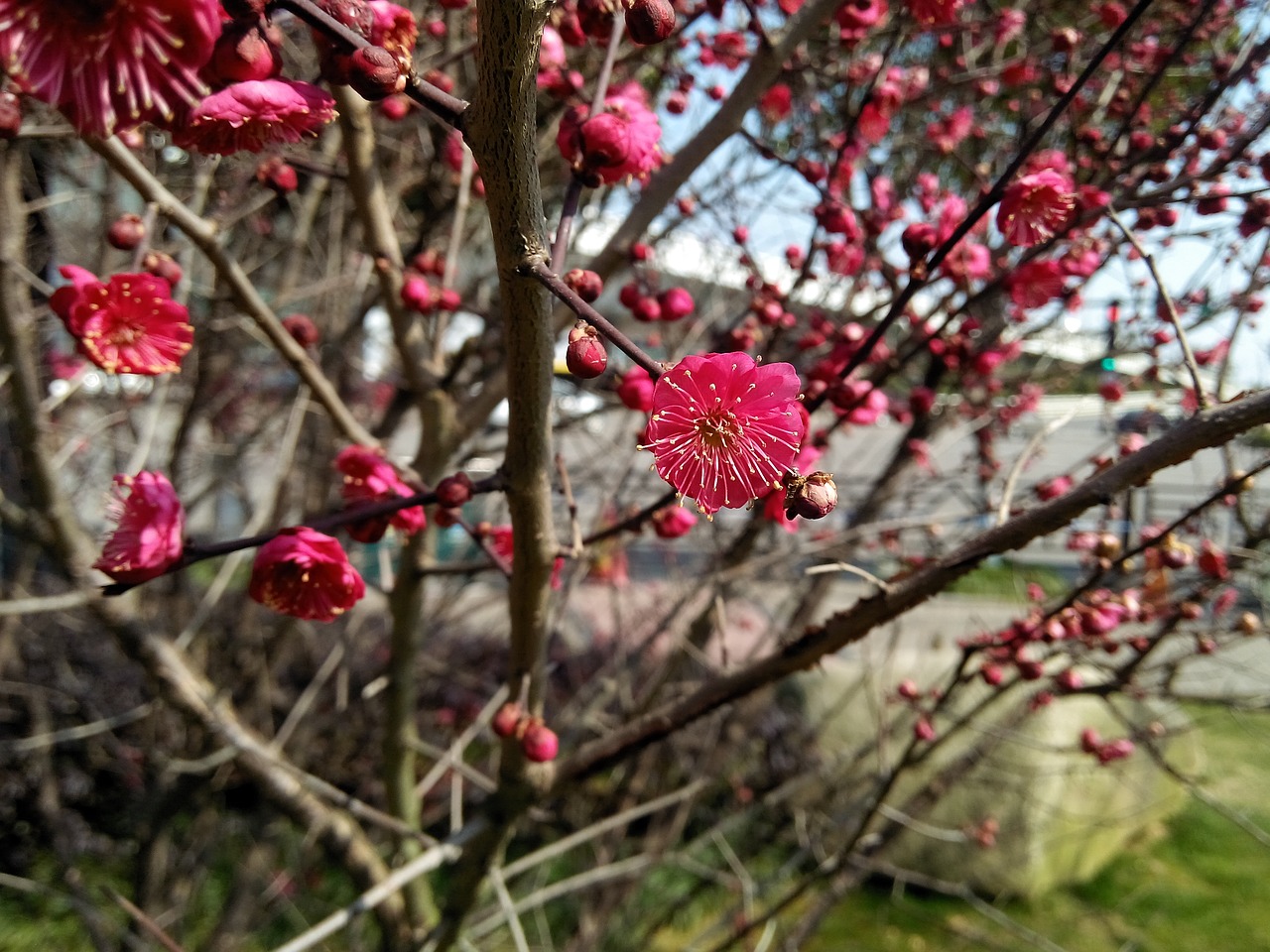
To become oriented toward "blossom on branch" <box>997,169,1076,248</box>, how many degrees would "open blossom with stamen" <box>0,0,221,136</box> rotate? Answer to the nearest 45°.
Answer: approximately 90° to its left

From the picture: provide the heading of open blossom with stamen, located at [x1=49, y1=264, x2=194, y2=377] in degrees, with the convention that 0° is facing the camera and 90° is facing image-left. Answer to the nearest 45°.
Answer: approximately 0°

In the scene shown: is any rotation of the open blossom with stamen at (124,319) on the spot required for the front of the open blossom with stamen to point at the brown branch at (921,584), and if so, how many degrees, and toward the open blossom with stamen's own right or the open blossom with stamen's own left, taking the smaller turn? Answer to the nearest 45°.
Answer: approximately 45° to the open blossom with stamen's own left

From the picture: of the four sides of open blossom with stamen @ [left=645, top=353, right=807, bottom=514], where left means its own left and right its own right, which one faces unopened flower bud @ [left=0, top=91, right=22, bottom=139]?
right

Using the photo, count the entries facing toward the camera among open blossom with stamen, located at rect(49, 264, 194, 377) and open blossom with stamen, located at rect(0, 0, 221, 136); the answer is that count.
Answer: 2

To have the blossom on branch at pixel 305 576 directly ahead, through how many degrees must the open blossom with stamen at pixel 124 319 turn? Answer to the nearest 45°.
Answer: approximately 45° to its left
